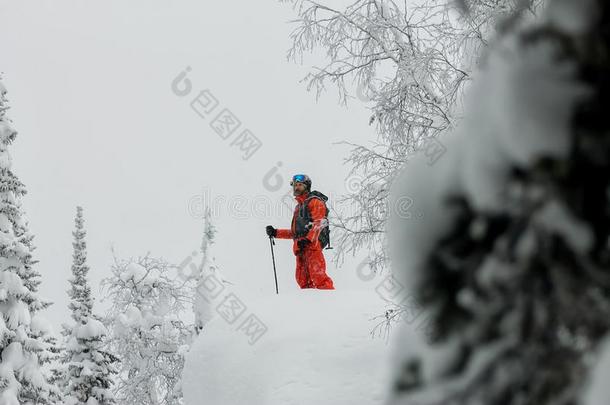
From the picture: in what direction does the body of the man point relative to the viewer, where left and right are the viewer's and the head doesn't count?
facing the viewer and to the left of the viewer

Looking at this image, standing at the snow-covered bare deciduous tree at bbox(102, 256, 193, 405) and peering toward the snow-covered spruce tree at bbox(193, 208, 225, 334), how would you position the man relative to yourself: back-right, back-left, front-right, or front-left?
front-right
